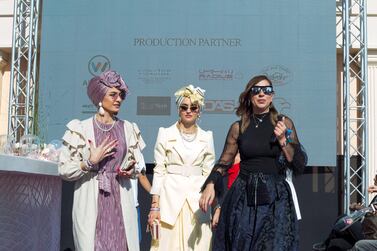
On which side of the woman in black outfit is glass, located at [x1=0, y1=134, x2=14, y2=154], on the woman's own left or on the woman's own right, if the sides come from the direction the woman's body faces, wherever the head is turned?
on the woman's own right

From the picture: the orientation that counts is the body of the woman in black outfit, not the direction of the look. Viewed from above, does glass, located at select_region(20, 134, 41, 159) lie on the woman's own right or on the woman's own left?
on the woman's own right

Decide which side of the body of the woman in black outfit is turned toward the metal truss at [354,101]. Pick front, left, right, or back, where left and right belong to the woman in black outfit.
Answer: back

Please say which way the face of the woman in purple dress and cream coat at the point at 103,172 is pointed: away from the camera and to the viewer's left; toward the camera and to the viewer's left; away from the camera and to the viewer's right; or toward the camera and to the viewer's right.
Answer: toward the camera and to the viewer's right

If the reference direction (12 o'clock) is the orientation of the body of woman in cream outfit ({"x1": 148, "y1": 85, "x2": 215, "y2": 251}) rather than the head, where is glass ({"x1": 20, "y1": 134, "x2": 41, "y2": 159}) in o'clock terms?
The glass is roughly at 3 o'clock from the woman in cream outfit.

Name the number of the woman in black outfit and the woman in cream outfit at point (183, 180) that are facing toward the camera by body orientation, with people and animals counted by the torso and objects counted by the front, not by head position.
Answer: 2

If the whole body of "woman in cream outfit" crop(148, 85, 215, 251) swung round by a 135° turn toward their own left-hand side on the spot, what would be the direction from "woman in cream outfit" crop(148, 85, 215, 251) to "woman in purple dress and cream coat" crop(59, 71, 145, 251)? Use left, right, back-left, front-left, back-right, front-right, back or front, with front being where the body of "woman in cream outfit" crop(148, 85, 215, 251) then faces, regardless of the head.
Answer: back

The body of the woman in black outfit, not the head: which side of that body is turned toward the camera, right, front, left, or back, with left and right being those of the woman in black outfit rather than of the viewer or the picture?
front

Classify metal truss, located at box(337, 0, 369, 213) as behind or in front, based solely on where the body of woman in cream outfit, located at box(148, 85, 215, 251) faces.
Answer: behind

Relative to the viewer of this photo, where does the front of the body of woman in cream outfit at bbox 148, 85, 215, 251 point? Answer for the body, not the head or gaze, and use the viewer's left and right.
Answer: facing the viewer

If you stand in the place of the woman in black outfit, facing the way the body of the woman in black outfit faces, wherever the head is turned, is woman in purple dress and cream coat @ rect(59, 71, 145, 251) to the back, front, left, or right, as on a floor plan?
right

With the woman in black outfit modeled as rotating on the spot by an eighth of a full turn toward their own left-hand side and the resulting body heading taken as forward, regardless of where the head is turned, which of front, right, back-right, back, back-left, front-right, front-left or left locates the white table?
back-right
